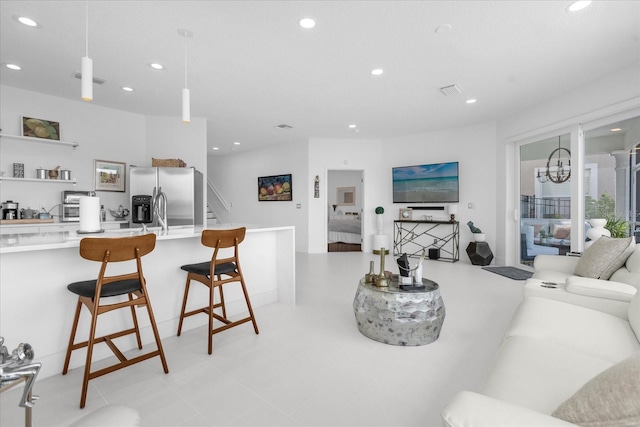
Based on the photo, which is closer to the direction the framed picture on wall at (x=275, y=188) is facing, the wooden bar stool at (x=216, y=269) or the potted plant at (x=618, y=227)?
the wooden bar stool

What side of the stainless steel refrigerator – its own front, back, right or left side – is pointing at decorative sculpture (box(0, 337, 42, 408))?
front

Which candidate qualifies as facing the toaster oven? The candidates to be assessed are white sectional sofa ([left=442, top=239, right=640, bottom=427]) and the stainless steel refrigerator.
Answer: the white sectional sofa

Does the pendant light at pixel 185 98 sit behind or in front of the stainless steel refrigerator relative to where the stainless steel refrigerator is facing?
in front

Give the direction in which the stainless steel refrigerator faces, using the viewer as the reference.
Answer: facing the viewer

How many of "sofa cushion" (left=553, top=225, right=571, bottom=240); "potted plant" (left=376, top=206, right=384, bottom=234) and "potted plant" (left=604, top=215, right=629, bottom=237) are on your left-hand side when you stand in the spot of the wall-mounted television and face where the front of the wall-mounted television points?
2

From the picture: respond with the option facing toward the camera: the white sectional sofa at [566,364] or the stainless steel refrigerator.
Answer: the stainless steel refrigerator

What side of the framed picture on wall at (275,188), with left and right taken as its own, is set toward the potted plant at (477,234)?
left

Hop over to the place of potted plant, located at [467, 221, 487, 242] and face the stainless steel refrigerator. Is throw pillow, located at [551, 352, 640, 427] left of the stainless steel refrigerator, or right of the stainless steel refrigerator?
left

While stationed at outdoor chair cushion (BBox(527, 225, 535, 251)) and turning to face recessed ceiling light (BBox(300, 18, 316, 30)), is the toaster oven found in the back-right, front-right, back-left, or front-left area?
front-right

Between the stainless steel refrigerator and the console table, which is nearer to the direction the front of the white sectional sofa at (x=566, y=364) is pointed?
the stainless steel refrigerator

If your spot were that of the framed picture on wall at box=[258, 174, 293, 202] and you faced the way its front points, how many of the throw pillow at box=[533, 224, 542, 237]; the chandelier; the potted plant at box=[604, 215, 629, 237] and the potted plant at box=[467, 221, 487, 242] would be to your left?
4

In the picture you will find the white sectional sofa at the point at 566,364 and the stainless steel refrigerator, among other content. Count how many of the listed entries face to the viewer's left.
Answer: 1

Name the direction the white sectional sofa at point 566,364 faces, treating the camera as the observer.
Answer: facing to the left of the viewer

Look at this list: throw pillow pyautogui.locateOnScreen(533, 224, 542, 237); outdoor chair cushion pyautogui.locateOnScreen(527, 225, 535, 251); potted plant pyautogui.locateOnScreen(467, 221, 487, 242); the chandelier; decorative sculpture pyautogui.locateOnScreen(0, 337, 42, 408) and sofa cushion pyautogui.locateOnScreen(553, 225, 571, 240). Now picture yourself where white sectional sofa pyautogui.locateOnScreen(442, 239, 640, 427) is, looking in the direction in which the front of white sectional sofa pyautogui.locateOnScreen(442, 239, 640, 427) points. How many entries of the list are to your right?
5

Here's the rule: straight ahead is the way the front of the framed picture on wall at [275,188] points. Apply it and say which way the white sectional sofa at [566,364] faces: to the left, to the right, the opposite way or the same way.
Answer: to the right

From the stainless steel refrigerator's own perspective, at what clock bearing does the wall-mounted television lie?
The wall-mounted television is roughly at 9 o'clock from the stainless steel refrigerator.

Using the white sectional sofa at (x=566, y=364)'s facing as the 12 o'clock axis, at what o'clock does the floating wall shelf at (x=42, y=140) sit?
The floating wall shelf is roughly at 12 o'clock from the white sectional sofa.
